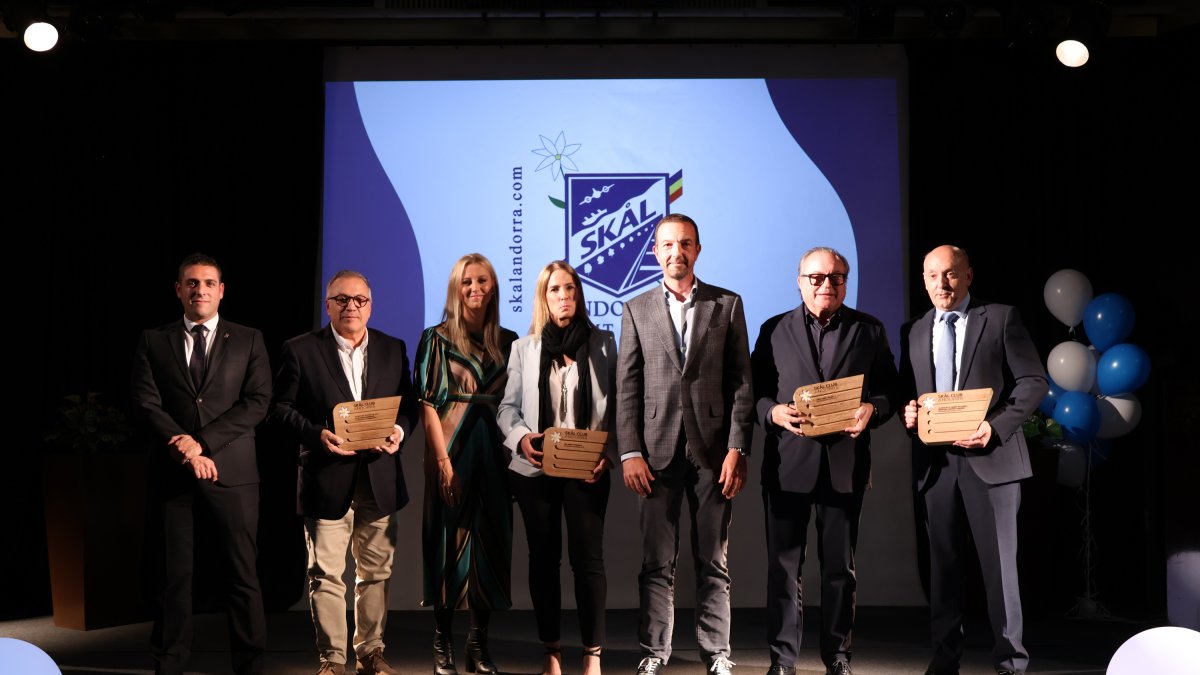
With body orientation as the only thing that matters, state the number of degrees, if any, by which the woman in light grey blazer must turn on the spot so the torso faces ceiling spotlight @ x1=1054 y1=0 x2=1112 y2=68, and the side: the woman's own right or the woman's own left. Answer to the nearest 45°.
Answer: approximately 135° to the woman's own left

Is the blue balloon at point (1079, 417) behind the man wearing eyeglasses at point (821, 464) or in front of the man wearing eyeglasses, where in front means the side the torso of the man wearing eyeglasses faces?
behind

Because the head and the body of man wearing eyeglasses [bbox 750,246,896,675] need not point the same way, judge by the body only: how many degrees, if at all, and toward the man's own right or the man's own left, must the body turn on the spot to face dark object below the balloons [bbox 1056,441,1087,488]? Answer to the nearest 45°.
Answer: approximately 135° to the man's own left

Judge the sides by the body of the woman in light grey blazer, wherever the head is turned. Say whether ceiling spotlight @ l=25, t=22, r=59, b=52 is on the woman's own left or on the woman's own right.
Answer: on the woman's own right

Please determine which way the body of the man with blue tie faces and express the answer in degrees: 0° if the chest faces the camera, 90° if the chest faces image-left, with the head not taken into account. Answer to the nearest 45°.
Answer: approximately 45°

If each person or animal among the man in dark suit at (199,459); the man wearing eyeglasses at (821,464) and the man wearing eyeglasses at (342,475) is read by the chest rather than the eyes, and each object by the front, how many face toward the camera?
3

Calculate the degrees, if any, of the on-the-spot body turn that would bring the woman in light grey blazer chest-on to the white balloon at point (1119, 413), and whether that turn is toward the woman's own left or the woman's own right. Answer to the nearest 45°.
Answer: approximately 135° to the woman's own left

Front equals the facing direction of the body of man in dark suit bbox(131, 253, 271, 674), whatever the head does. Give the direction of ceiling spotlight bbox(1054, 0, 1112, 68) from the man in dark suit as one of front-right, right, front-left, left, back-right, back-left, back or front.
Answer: left

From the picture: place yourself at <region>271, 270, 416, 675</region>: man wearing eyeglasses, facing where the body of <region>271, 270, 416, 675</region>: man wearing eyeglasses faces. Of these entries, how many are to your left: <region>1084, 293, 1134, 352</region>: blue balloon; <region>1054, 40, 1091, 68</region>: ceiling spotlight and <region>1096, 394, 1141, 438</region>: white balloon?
3

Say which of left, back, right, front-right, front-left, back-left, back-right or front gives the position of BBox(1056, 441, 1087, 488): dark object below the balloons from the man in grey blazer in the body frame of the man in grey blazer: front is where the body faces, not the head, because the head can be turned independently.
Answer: back-left

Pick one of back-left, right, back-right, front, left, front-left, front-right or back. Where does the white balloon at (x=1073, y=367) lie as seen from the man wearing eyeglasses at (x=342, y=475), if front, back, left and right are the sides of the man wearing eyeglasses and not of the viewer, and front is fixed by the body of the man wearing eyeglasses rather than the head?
left
